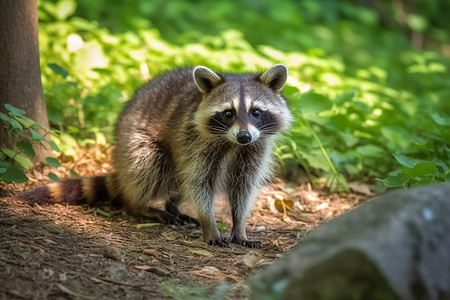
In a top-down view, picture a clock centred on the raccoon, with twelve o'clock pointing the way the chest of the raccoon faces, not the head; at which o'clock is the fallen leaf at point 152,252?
The fallen leaf is roughly at 2 o'clock from the raccoon.

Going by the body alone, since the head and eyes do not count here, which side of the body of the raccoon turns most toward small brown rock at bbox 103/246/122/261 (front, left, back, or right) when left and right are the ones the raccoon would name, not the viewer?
right

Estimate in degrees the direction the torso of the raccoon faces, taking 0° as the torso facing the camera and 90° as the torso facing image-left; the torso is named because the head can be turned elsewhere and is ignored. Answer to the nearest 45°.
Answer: approximately 315°

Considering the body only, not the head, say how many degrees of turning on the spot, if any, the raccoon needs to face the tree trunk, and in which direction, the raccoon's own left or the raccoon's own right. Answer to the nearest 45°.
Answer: approximately 135° to the raccoon's own right

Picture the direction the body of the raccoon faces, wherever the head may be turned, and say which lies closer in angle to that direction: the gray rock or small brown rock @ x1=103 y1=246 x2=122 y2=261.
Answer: the gray rock

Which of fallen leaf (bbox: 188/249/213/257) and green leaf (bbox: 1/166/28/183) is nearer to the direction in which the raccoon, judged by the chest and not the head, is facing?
the fallen leaf

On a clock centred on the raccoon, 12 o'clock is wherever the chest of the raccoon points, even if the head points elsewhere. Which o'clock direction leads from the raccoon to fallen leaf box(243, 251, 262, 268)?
The fallen leaf is roughly at 1 o'clock from the raccoon.

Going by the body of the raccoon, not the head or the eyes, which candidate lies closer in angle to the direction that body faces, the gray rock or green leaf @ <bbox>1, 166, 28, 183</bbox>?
the gray rock
